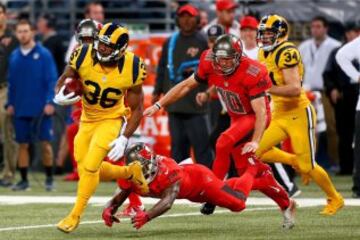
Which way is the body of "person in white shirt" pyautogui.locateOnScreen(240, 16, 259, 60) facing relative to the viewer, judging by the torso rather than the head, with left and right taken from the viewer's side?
facing the viewer

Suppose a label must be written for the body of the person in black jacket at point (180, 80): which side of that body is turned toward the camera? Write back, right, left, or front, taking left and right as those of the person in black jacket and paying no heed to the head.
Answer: front

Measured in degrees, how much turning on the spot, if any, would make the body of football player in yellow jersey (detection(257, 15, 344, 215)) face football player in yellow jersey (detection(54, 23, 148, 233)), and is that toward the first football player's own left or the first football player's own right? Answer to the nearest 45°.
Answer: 0° — they already face them

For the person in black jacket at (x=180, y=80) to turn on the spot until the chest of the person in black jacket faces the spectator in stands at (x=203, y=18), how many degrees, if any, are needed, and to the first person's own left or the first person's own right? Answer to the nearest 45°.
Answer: approximately 180°

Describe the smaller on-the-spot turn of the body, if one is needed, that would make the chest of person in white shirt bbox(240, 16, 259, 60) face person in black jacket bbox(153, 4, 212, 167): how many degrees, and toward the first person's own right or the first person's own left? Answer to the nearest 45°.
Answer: approximately 90° to the first person's own right

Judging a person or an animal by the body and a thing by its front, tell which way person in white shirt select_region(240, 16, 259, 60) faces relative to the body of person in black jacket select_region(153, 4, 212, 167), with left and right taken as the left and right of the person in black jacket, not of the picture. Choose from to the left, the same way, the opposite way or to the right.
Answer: the same way

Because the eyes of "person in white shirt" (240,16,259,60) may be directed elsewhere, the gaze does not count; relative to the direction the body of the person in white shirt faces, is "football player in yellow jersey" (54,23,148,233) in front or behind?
in front

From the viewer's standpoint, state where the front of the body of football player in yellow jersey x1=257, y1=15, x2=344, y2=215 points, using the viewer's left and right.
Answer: facing the viewer and to the left of the viewer

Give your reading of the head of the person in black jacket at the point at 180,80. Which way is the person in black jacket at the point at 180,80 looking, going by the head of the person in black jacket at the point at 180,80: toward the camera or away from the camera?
toward the camera

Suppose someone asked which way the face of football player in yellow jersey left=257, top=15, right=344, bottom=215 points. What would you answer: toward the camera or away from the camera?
toward the camera
